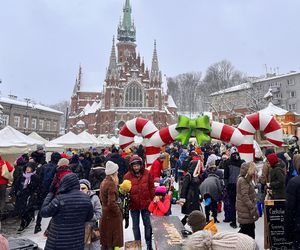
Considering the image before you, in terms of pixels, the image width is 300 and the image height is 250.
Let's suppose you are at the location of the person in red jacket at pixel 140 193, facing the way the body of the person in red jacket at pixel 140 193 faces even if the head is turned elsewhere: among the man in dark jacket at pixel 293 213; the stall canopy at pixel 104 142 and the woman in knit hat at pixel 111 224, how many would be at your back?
1

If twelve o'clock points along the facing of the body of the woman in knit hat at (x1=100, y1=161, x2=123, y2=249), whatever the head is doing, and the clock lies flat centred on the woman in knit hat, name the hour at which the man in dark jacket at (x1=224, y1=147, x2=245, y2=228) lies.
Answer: The man in dark jacket is roughly at 11 o'clock from the woman in knit hat.

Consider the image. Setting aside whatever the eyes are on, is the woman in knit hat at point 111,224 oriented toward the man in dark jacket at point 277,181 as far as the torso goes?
yes

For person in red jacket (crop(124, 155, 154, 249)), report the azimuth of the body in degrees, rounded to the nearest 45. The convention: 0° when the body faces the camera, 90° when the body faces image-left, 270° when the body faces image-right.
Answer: approximately 0°

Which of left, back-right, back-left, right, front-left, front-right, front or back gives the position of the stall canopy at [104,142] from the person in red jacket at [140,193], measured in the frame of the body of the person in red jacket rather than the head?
back

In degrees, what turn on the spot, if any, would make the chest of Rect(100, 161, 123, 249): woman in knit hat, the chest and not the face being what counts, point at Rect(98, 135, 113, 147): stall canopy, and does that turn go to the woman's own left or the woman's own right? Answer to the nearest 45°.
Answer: approximately 90° to the woman's own left

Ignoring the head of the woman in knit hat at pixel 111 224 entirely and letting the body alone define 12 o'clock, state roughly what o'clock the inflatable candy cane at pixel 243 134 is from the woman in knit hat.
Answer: The inflatable candy cane is roughly at 11 o'clock from the woman in knit hat.

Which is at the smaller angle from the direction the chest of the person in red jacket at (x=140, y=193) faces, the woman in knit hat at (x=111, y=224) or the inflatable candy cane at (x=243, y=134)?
the woman in knit hat

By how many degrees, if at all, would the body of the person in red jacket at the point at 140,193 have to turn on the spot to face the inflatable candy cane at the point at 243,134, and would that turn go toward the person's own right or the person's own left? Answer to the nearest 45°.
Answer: approximately 135° to the person's own left
